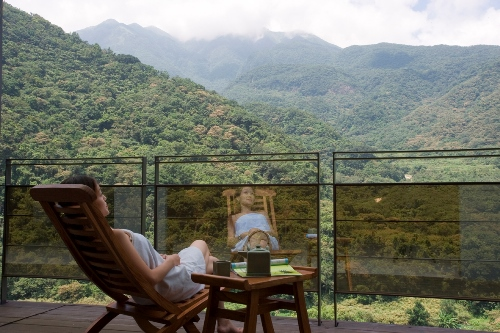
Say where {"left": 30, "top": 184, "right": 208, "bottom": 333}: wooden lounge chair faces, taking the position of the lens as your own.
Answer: facing away from the viewer and to the right of the viewer

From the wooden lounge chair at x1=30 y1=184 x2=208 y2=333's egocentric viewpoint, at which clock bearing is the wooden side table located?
The wooden side table is roughly at 2 o'clock from the wooden lounge chair.
